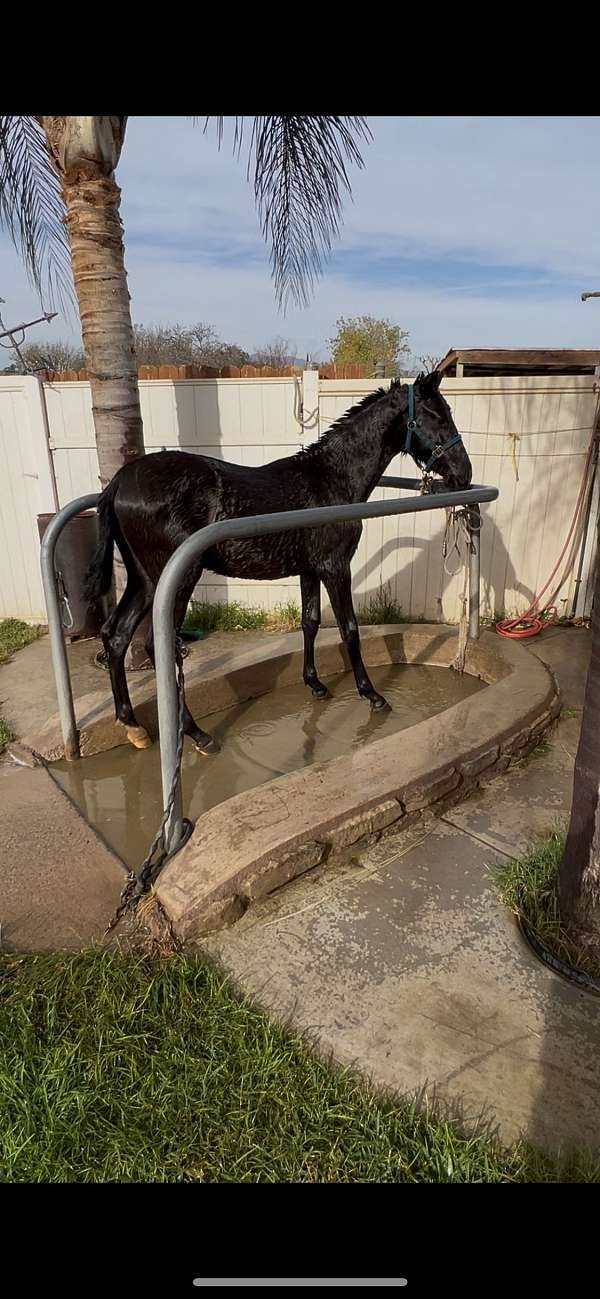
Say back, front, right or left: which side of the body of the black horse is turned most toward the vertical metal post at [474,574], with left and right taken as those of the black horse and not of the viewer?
front

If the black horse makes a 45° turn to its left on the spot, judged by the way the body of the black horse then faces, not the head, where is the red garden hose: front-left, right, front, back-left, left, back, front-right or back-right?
front-right

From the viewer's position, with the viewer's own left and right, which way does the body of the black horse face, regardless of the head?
facing away from the viewer and to the right of the viewer
